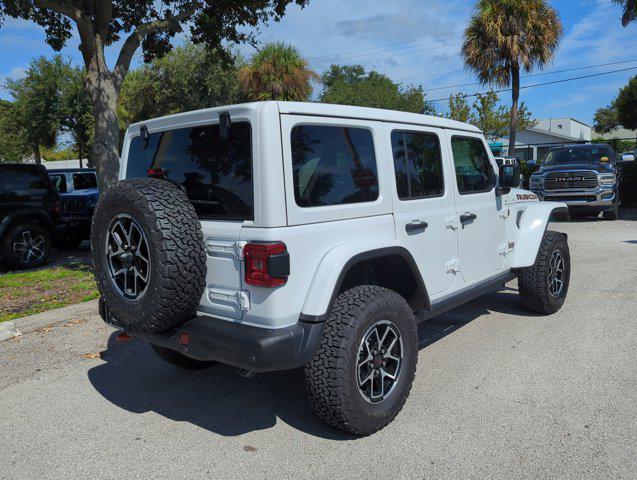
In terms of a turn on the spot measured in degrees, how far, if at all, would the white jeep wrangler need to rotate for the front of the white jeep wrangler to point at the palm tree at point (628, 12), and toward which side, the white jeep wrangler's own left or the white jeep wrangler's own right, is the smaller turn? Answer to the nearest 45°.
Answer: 0° — it already faces it

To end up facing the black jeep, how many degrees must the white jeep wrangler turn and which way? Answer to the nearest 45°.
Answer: approximately 90° to its left

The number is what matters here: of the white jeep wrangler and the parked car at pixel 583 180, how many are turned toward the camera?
1

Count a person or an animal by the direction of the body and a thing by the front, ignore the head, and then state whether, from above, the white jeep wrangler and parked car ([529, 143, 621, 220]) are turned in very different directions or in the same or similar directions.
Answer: very different directions

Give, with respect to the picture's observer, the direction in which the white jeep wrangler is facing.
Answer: facing away from the viewer and to the right of the viewer

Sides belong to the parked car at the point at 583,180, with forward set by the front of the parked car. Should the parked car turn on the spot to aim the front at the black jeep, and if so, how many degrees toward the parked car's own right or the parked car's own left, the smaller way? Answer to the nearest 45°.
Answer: approximately 45° to the parked car's own right

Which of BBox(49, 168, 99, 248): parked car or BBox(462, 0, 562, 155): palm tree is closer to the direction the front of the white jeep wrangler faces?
the palm tree

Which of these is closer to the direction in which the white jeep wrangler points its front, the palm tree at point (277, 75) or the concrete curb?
the palm tree

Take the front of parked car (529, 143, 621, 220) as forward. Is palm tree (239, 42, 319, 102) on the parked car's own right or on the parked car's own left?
on the parked car's own right

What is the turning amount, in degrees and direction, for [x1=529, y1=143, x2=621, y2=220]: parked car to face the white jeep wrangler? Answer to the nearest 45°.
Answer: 0° — it already faces it

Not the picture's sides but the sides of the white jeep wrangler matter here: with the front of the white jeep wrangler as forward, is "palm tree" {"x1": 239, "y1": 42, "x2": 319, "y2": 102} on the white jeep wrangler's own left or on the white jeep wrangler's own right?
on the white jeep wrangler's own left

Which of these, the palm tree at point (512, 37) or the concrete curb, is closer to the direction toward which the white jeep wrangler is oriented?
the palm tree
